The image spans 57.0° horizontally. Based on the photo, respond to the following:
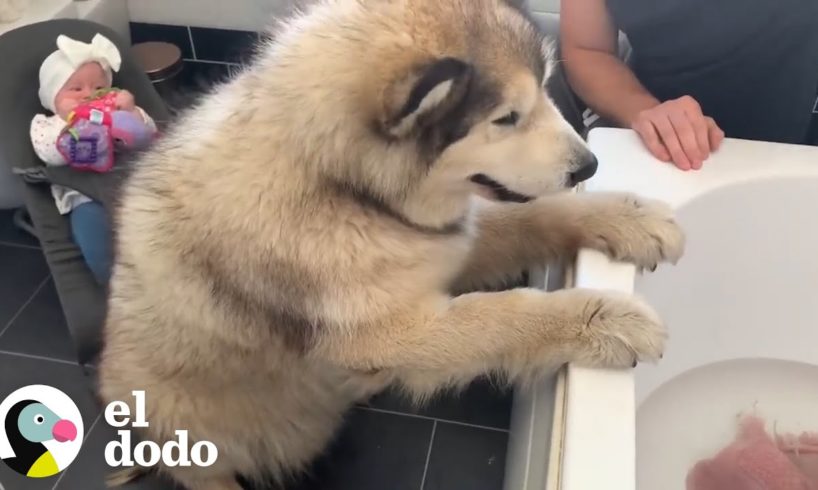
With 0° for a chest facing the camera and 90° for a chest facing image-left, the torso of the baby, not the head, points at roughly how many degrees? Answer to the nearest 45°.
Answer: approximately 315°

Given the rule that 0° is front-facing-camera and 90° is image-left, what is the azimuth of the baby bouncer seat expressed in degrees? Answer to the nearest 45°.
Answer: approximately 315°

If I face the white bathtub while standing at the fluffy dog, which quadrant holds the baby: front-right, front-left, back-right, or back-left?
back-left

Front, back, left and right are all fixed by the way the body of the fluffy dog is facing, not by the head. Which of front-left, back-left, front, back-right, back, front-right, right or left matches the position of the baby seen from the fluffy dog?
back-left

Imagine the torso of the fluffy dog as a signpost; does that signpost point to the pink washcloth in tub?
yes

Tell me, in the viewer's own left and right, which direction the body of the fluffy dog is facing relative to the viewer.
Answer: facing to the right of the viewer
